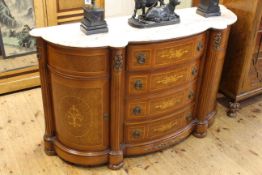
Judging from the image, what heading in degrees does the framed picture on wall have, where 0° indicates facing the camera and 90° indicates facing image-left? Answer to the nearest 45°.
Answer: approximately 315°

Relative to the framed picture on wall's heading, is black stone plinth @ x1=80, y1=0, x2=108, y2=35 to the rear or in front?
in front

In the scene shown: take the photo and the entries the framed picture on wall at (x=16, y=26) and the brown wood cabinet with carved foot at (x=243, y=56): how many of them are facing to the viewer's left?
0

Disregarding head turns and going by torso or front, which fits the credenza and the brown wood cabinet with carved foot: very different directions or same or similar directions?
same or similar directions

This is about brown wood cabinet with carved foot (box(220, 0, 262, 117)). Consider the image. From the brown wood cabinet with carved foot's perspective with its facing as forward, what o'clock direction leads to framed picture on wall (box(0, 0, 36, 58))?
The framed picture on wall is roughly at 4 o'clock from the brown wood cabinet with carved foot.

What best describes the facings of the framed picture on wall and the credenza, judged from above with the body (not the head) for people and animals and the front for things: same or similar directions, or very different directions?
same or similar directions

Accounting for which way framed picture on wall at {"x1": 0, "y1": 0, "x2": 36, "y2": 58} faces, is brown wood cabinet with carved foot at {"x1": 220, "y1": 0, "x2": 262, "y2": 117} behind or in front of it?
in front

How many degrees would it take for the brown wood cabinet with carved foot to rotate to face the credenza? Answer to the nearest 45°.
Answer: approximately 90° to its right

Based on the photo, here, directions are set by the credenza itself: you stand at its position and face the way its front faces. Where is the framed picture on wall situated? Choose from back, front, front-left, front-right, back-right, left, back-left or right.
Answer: back

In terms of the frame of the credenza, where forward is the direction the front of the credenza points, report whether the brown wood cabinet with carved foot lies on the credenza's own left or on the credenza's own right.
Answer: on the credenza's own left

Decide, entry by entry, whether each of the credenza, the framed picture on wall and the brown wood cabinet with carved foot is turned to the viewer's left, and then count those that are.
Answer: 0
